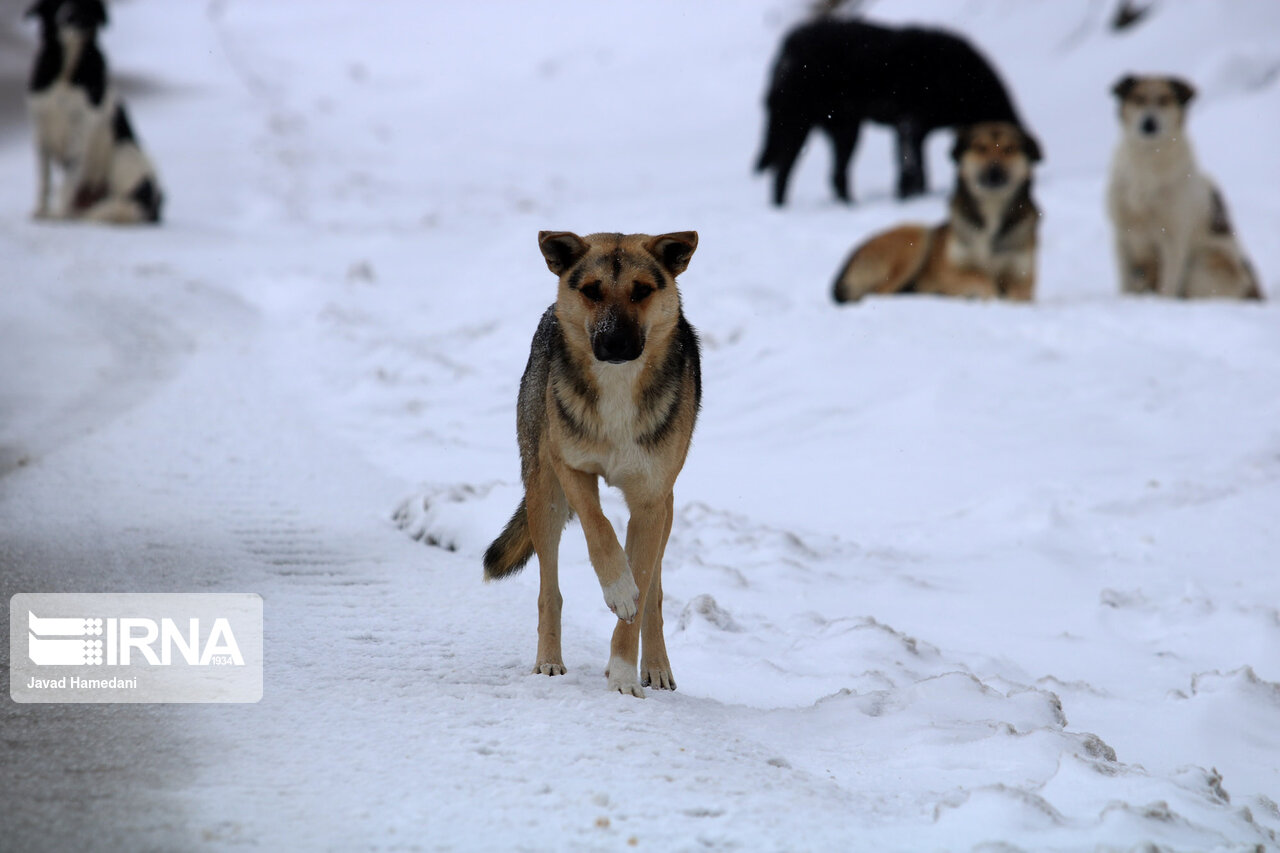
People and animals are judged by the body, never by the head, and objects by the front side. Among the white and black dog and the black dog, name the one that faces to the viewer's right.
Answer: the black dog

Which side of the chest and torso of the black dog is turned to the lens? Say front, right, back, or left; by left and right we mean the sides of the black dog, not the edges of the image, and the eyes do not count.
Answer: right

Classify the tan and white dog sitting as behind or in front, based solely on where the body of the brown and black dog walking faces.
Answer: behind

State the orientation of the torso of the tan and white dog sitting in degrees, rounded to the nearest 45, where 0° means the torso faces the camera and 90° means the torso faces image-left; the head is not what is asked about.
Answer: approximately 45°

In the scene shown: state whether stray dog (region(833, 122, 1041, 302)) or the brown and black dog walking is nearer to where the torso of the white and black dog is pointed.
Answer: the brown and black dog walking

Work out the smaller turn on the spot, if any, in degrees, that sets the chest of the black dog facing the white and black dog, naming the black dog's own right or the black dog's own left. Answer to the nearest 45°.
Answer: approximately 180°

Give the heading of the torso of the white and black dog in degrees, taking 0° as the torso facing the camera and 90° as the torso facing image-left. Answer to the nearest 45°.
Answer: approximately 45°
